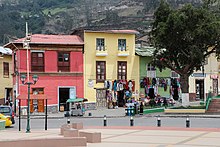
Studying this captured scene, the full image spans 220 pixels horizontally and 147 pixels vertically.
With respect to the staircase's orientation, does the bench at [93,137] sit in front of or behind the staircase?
in front

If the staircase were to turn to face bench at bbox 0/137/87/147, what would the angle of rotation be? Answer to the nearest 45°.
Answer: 0° — it already faces it

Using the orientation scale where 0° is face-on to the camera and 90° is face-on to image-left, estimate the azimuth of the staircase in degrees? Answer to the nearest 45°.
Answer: approximately 0°
